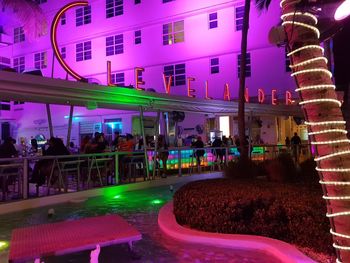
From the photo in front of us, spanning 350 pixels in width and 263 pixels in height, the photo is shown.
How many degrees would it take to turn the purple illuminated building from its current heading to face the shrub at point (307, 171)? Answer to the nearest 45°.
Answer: approximately 45° to its right

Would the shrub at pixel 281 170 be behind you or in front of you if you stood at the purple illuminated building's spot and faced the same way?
in front

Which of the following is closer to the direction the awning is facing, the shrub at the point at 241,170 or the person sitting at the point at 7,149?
the shrub

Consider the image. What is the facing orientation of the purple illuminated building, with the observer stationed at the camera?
facing the viewer and to the right of the viewer

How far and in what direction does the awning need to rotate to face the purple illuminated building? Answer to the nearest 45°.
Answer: approximately 135° to its left

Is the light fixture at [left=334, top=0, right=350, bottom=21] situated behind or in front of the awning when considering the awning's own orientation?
in front

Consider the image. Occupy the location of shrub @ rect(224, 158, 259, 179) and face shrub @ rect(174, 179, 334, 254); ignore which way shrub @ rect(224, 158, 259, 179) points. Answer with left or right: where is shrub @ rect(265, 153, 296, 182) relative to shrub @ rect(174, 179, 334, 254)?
left

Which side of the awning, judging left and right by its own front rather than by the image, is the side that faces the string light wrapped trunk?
front

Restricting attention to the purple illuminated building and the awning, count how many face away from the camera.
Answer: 0
